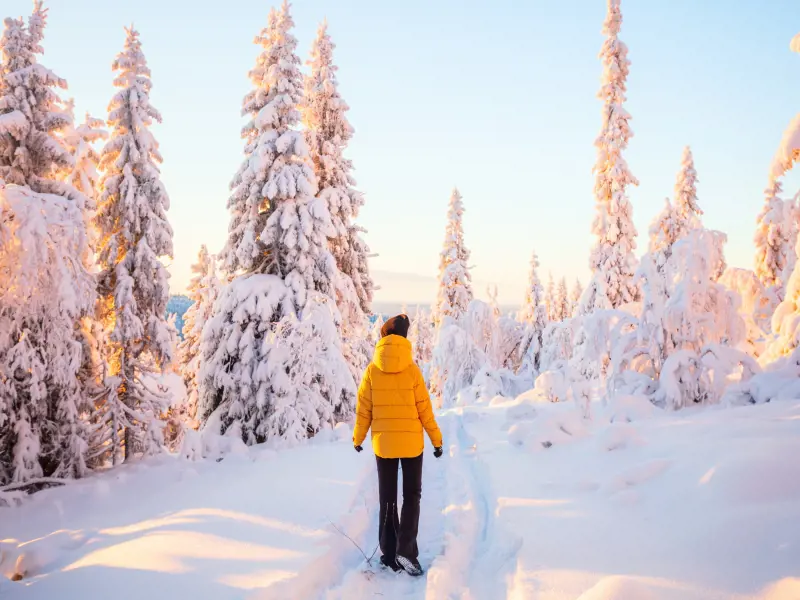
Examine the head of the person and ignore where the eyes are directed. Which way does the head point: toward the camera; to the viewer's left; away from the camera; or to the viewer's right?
away from the camera

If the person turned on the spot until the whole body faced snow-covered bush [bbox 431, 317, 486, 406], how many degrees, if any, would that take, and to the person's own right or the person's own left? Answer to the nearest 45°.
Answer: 0° — they already face it

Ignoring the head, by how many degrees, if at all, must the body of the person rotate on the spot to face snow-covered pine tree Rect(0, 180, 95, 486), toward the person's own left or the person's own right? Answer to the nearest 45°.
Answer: approximately 45° to the person's own left

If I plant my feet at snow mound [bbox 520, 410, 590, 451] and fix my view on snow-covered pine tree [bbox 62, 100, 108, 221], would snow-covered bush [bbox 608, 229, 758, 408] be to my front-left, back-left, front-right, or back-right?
back-right

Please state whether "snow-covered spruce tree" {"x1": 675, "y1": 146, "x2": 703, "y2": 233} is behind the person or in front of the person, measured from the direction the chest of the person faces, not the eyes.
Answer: in front

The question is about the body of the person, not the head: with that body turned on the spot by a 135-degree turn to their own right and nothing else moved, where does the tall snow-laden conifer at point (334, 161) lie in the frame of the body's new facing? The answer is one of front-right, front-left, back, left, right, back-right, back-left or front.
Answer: back-left

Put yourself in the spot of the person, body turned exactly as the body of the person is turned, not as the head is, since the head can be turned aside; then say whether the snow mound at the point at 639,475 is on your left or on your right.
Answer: on your right

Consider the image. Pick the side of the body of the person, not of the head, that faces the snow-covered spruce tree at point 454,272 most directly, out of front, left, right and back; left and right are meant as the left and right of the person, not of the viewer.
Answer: front

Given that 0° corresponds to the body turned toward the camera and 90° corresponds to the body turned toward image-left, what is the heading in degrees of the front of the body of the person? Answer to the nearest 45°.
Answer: approximately 180°

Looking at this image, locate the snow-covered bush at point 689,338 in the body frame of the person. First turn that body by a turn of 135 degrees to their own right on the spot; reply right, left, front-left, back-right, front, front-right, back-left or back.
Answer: left
